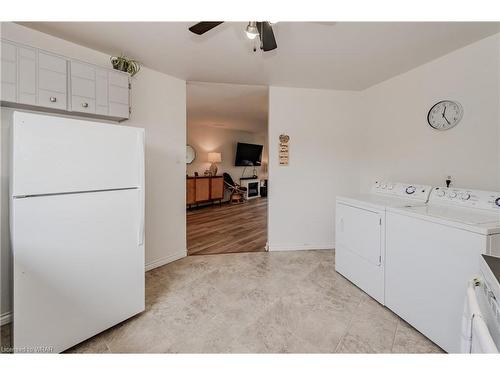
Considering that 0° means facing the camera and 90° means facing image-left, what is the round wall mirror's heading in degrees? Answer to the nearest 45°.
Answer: approximately 0°

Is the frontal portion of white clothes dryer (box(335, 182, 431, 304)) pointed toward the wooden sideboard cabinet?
no

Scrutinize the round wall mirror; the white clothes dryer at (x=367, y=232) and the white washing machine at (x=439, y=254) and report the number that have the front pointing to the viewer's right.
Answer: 0

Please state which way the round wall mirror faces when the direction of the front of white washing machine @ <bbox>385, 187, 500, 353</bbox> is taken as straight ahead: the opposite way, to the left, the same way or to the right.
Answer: to the left

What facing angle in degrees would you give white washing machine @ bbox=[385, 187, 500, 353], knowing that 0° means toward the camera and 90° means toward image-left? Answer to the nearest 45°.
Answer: approximately 45°

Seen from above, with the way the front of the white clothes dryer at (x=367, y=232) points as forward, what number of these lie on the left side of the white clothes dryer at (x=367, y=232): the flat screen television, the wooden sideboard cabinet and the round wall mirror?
0

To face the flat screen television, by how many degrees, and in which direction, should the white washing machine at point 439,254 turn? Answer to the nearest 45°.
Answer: approximately 90° to its right

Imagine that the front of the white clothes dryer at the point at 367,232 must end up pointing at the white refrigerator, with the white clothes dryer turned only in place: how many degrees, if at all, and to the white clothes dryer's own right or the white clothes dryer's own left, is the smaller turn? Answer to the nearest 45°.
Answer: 0° — it already faces it

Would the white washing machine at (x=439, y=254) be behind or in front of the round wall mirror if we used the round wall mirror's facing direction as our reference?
in front

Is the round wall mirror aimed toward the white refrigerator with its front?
yes

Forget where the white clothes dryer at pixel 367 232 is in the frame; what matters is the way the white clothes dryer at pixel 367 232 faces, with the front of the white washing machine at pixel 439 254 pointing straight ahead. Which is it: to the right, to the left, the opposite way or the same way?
the same way

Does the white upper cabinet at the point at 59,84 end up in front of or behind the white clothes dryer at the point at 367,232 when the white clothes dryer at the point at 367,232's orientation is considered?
in front
